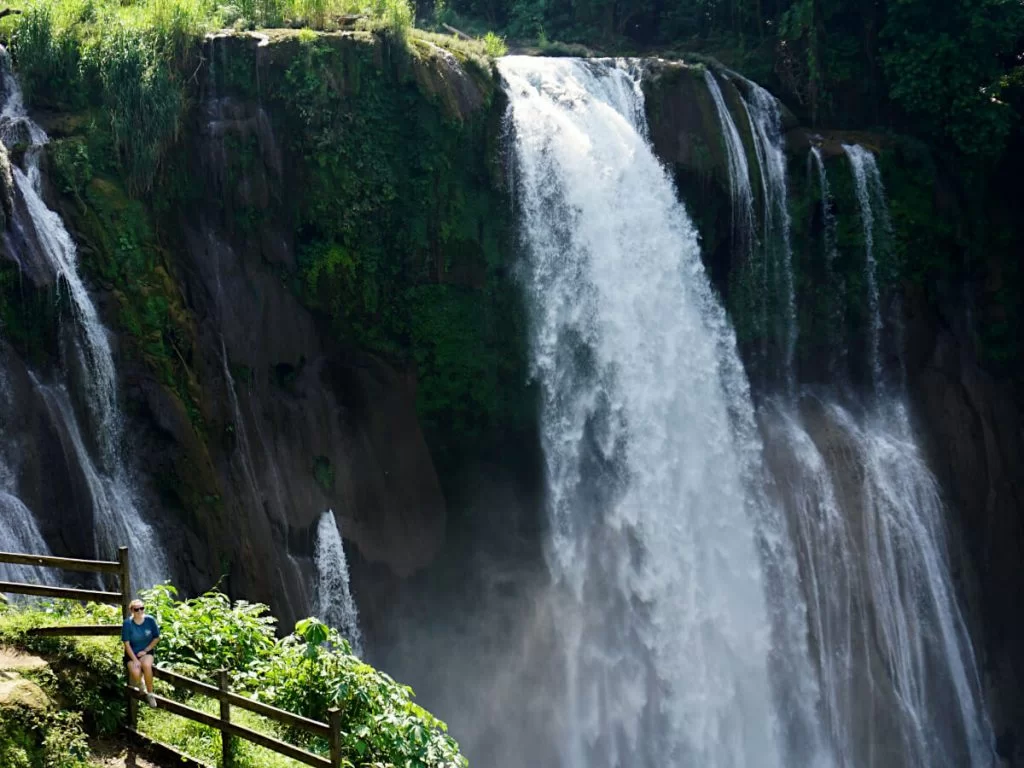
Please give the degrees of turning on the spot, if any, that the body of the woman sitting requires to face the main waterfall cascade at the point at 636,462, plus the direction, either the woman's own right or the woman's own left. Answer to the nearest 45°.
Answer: approximately 135° to the woman's own left

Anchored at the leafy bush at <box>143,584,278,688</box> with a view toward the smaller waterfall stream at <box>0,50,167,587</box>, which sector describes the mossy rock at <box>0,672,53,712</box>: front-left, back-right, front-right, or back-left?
back-left

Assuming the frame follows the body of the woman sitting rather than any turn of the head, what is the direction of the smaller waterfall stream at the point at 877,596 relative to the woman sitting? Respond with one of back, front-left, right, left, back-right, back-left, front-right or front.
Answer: back-left

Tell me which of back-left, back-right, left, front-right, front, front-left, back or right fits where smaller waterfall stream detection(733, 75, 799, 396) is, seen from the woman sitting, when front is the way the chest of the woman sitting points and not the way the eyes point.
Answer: back-left

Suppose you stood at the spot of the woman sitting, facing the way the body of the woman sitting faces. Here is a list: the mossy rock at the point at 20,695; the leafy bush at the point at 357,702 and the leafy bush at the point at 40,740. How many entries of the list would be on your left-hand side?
1

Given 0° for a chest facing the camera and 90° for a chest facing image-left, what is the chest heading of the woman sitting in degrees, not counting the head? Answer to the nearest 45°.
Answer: approximately 0°

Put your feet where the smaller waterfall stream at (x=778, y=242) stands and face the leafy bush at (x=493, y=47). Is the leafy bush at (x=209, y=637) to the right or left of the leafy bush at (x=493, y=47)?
left

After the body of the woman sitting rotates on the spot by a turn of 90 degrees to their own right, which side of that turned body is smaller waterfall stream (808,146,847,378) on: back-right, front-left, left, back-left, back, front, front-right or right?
back-right

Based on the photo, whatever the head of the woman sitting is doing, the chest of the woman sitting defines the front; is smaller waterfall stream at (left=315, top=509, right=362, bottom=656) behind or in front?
behind

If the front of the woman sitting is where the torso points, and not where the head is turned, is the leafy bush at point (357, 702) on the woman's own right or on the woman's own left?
on the woman's own left

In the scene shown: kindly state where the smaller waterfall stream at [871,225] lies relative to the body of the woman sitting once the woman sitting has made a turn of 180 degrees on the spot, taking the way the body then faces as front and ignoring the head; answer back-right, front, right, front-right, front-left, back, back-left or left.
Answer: front-right

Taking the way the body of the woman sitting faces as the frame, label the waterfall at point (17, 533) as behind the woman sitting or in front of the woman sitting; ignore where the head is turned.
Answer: behind
